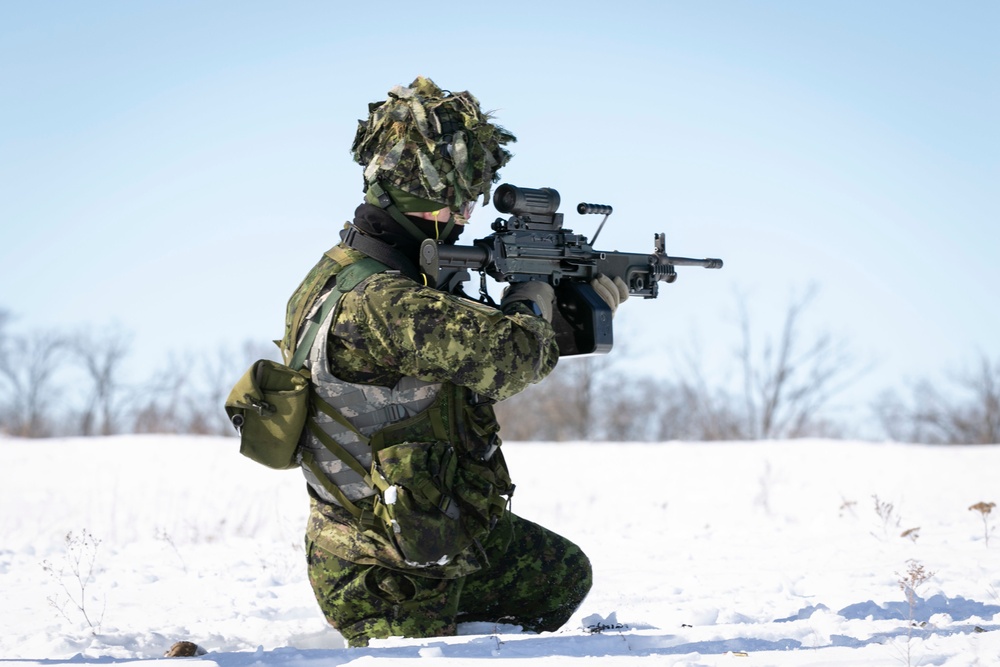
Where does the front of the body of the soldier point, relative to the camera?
to the viewer's right
